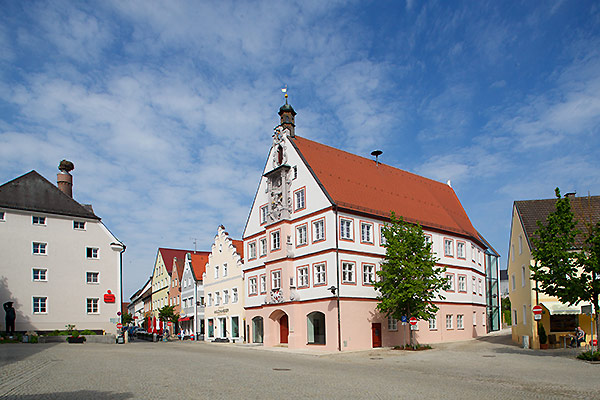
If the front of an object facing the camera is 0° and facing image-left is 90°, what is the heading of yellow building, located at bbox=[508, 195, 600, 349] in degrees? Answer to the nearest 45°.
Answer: approximately 0°

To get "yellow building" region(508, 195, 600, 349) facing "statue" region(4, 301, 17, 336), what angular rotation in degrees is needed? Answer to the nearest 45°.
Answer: approximately 90° to its right

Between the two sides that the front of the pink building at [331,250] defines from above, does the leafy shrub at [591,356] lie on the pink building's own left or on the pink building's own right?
on the pink building's own left

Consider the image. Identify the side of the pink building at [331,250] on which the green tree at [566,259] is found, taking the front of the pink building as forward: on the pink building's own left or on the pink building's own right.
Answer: on the pink building's own left

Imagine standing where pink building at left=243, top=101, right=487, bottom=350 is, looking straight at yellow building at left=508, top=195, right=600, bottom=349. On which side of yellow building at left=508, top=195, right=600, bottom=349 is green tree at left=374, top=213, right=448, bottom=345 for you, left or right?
right
